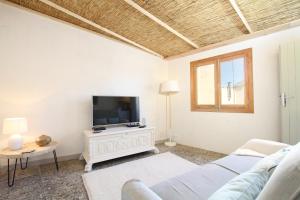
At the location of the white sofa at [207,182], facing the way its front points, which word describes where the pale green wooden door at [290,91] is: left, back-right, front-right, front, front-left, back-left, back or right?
right

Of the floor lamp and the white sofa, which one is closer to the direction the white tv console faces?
the white sofa

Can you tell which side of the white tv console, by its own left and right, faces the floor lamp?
left

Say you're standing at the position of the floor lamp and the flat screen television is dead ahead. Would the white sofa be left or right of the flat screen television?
left

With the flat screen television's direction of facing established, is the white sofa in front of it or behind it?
in front

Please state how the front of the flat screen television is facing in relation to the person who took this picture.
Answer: facing the viewer and to the right of the viewer

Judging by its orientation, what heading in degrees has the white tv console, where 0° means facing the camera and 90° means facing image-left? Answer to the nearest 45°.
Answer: approximately 315°

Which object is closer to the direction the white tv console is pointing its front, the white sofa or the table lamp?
the white sofa

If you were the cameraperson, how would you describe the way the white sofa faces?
facing away from the viewer and to the left of the viewer
